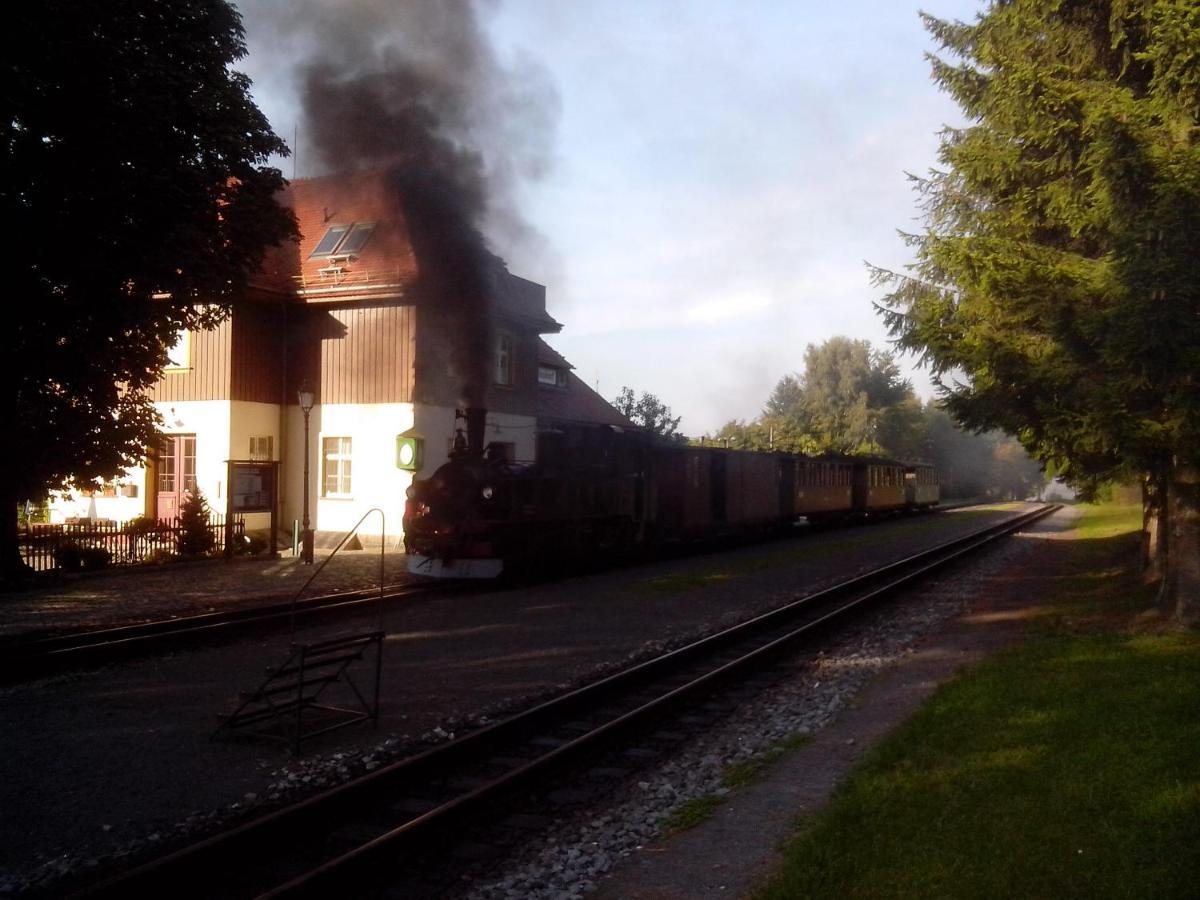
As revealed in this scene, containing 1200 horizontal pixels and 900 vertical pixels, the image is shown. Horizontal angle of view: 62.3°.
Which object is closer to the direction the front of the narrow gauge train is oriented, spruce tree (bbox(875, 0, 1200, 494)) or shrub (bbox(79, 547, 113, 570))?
the shrub

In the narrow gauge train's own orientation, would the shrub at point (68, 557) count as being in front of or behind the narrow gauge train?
in front

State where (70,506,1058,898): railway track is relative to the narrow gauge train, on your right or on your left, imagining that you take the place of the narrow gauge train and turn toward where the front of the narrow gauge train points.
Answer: on your left

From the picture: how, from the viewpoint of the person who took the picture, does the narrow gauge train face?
facing the viewer and to the left of the viewer

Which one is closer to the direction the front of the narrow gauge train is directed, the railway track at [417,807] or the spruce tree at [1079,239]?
the railway track

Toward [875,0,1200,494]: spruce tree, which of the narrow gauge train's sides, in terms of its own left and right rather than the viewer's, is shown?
left

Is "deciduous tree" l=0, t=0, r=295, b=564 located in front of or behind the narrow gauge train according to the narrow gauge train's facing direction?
in front

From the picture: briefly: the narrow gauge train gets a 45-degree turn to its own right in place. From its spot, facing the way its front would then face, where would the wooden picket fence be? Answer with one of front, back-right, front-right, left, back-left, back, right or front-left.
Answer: front

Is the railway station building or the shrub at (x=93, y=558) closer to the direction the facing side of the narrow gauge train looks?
the shrub

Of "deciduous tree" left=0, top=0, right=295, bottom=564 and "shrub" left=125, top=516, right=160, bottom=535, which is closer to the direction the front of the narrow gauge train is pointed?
the deciduous tree
